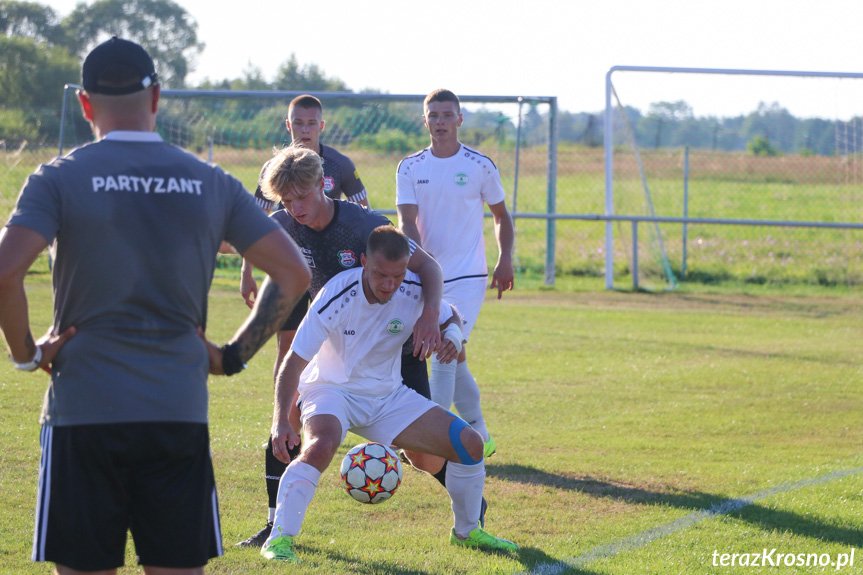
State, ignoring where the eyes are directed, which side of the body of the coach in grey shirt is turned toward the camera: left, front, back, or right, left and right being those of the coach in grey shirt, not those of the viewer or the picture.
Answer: back

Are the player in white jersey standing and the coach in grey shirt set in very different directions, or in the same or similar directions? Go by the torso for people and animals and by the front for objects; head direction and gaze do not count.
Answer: very different directions

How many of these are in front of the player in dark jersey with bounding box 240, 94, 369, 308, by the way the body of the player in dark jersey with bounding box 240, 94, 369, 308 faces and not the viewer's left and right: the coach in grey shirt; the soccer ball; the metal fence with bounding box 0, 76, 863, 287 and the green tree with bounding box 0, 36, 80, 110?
2

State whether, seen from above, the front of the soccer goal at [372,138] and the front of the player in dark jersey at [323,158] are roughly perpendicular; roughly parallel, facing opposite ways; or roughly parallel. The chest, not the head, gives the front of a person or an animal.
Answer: roughly parallel

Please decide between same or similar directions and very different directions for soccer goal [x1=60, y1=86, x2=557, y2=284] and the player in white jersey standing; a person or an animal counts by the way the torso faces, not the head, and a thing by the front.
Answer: same or similar directions

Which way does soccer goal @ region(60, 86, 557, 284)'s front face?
toward the camera

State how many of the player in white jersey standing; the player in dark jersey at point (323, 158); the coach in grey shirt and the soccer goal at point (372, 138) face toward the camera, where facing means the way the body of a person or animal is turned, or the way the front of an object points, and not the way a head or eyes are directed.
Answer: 3

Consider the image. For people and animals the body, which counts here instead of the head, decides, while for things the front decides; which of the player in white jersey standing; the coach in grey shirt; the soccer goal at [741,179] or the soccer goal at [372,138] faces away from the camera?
the coach in grey shirt

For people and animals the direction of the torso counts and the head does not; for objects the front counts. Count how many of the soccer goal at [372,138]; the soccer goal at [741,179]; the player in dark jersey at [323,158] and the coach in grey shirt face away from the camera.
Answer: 1

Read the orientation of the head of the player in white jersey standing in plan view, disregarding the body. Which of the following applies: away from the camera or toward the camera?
toward the camera

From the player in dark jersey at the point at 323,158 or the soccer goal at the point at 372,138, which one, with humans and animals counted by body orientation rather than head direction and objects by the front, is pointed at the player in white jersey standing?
the soccer goal

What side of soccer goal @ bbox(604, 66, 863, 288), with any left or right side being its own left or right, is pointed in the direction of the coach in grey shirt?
front

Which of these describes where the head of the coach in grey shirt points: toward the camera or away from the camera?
away from the camera

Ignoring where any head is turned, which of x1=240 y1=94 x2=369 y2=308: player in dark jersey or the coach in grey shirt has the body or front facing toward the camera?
the player in dark jersey

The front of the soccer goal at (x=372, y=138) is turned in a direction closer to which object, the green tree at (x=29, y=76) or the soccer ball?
the soccer ball

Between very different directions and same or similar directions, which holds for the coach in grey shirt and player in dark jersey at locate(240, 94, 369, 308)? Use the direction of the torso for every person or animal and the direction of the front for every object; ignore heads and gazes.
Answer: very different directions

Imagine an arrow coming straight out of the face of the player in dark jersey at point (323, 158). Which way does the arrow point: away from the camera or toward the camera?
toward the camera
